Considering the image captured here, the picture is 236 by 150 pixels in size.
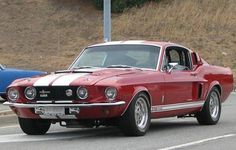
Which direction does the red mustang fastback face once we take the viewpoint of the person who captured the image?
facing the viewer and to the left of the viewer
